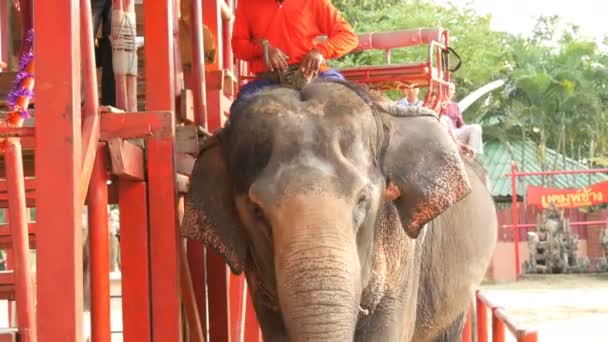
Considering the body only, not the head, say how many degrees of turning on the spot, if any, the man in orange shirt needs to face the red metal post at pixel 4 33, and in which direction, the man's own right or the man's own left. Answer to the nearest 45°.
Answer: approximately 135° to the man's own right

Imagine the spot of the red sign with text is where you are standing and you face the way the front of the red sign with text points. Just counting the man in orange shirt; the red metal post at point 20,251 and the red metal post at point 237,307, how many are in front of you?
3

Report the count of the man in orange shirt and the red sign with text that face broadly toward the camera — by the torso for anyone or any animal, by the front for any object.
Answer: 2
